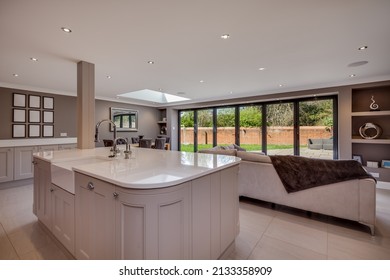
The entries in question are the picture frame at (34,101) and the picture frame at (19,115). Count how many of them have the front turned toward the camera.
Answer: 2

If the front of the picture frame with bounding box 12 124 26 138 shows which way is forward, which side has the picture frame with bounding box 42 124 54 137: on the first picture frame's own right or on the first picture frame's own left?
on the first picture frame's own left

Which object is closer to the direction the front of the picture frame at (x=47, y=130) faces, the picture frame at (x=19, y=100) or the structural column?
the structural column
